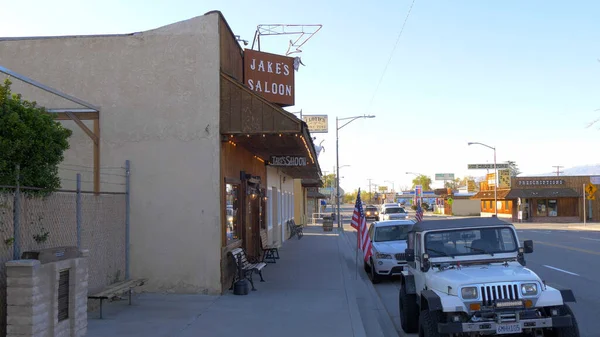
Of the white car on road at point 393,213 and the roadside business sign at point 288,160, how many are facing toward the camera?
2

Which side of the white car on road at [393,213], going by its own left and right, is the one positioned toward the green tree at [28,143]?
front

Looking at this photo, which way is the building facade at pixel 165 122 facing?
to the viewer's right

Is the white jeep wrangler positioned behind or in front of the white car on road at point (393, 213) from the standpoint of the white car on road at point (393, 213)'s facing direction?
in front

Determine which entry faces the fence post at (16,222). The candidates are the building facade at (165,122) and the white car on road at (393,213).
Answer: the white car on road

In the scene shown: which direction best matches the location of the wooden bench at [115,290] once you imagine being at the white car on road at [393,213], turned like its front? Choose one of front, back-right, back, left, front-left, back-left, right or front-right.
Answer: front

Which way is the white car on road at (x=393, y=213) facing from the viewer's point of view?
toward the camera

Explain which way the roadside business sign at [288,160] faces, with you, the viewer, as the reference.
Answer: facing the viewer

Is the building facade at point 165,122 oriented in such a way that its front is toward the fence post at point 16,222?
no

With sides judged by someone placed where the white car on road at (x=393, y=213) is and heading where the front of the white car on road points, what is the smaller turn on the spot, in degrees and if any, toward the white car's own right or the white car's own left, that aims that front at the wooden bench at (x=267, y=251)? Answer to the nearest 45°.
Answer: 0° — it already faces it

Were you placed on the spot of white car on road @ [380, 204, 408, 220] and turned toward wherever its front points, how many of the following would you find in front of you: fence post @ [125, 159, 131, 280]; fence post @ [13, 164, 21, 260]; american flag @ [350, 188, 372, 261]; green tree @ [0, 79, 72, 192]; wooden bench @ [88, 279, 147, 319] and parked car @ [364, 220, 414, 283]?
6

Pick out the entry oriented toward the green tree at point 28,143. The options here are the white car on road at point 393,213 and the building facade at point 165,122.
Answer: the white car on road

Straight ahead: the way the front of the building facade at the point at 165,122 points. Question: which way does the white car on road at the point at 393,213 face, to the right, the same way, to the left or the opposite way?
to the right

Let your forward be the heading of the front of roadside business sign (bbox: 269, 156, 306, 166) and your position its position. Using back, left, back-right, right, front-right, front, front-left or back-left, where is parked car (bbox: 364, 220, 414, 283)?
front-left
